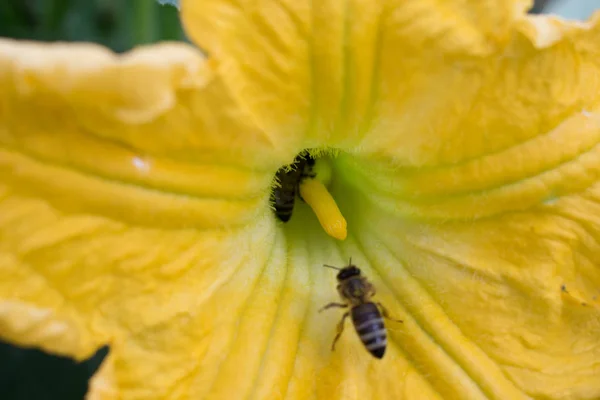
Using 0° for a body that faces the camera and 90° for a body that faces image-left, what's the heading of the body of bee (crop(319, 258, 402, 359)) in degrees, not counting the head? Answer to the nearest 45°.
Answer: approximately 180°

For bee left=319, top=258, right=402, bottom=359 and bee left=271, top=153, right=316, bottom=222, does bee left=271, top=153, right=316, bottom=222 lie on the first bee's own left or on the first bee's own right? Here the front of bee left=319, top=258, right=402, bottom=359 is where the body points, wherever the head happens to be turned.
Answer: on the first bee's own left
